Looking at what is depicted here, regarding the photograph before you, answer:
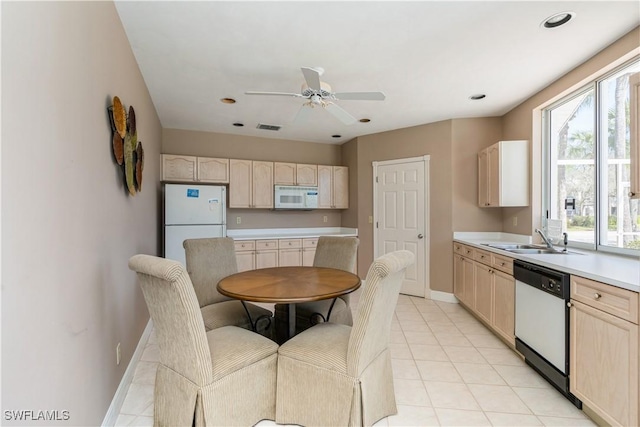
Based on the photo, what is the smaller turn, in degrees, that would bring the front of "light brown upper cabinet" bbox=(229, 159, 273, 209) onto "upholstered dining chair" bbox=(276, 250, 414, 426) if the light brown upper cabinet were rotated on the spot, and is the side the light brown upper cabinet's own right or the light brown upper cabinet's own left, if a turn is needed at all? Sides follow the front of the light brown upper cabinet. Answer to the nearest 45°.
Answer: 0° — it already faces it

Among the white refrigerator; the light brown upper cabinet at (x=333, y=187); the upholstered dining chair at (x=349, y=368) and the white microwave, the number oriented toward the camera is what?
3

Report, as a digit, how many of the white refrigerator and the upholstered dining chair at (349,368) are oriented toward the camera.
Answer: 1

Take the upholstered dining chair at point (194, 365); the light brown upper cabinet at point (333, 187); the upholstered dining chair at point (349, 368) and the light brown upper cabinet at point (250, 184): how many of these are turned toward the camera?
2

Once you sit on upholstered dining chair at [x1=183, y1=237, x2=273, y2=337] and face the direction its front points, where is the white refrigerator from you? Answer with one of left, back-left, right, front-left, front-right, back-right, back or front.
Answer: back-left

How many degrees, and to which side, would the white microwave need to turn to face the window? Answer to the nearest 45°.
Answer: approximately 45° to its left

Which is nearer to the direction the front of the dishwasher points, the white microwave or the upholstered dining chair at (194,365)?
the upholstered dining chair
